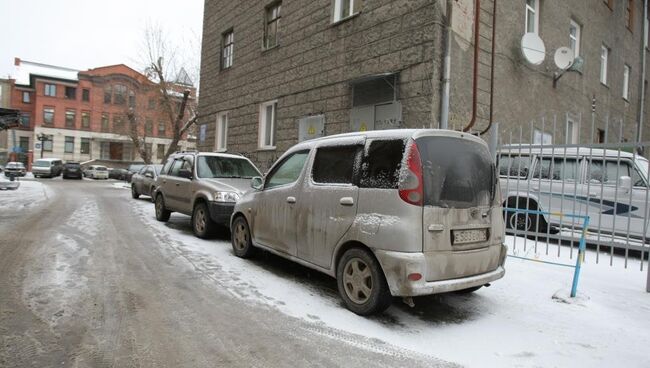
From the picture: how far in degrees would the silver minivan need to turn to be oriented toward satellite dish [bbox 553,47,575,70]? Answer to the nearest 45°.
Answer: approximately 90° to its right

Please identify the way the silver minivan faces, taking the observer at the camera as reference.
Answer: facing away from the viewer and to the left of the viewer

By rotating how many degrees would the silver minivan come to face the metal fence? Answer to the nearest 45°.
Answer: approximately 90° to its right

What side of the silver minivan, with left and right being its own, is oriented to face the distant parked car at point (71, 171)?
front

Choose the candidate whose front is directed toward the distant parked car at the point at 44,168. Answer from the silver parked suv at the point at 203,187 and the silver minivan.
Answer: the silver minivan

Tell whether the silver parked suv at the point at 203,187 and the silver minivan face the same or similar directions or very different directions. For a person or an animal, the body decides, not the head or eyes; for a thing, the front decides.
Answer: very different directions

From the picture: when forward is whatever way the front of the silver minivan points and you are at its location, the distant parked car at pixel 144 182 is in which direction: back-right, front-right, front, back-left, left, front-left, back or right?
front

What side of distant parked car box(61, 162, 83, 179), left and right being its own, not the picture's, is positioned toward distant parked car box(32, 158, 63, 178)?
left

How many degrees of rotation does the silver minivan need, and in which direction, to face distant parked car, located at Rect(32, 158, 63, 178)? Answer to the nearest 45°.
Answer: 0° — it already faces it

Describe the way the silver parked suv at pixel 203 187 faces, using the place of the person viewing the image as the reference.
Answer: facing the viewer and to the right of the viewer
